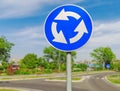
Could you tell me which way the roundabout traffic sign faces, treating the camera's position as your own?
facing the viewer
